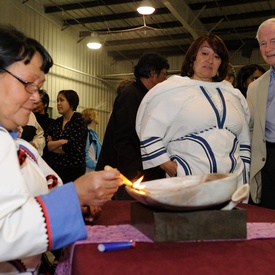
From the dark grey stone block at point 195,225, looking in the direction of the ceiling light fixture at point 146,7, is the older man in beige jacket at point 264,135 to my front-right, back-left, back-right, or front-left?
front-right

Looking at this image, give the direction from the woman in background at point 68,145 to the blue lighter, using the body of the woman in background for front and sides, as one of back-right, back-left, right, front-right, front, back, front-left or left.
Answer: front-left

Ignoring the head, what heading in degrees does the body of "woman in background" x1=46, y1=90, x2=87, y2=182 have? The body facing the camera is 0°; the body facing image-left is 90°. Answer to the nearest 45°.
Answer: approximately 45°

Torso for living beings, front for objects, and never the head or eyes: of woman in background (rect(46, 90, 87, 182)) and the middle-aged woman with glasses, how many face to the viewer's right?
1

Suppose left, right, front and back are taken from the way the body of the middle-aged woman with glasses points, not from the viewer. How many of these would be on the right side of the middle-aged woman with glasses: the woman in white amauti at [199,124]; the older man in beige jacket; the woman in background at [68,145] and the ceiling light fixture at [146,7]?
0

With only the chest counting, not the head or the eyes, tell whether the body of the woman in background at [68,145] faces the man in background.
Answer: no

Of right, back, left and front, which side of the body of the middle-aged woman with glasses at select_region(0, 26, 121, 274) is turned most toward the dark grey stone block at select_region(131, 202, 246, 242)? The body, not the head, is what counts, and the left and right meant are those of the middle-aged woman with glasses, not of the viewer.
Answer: front

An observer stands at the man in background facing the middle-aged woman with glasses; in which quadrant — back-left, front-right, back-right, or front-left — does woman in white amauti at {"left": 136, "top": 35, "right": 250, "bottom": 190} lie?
front-left

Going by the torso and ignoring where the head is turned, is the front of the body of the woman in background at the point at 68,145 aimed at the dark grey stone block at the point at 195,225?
no

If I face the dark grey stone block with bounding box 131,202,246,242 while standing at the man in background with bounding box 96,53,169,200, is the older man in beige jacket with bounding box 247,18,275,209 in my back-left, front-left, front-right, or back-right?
front-left

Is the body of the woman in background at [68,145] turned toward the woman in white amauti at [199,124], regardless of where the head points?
no

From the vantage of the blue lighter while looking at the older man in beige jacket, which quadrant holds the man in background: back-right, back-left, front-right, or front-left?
front-left

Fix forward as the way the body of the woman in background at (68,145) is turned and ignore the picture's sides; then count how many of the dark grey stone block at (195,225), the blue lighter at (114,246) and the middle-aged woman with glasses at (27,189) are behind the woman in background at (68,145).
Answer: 0

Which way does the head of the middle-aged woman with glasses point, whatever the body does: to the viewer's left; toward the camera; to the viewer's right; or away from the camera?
to the viewer's right

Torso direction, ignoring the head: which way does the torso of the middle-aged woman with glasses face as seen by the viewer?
to the viewer's right

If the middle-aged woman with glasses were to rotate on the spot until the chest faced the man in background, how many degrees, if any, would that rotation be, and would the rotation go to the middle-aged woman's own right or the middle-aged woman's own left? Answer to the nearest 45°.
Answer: approximately 90° to the middle-aged woman's own left

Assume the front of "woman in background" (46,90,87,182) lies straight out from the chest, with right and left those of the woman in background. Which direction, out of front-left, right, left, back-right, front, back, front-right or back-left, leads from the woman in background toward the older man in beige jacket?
left

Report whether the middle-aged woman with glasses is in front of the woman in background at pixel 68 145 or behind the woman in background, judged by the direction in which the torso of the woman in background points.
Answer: in front

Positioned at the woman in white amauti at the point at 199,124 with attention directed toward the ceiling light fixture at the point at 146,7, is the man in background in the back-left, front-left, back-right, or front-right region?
front-left
